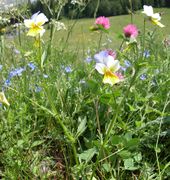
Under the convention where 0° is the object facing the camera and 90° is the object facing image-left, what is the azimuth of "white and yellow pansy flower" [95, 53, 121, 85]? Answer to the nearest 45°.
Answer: approximately 0°

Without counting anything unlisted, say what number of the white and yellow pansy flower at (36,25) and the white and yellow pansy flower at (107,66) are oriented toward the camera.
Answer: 2
